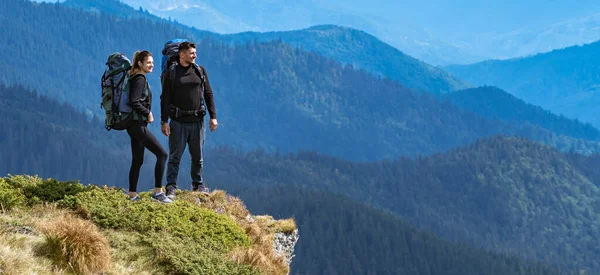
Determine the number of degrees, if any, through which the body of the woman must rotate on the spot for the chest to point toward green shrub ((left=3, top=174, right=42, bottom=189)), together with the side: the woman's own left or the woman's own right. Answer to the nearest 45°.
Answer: approximately 180°

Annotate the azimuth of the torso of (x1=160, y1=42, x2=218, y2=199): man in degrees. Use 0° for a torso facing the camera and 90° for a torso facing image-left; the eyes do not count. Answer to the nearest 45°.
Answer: approximately 315°

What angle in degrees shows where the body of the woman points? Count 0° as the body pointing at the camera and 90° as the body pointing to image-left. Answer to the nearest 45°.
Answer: approximately 270°

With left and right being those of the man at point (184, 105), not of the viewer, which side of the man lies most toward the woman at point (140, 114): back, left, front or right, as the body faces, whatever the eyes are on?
right

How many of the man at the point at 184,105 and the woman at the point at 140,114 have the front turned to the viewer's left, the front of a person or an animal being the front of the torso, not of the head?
0
